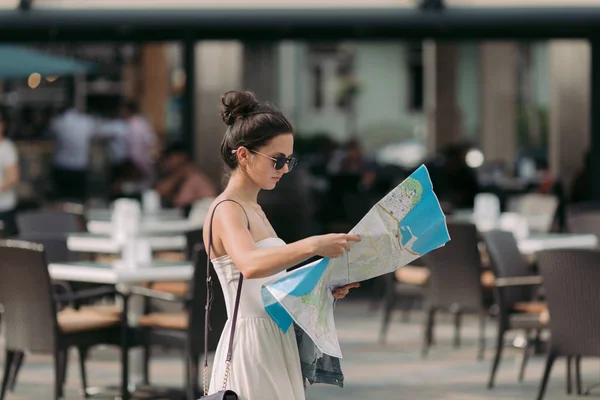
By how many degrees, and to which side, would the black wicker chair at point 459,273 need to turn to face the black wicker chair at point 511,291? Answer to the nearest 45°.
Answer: approximately 180°

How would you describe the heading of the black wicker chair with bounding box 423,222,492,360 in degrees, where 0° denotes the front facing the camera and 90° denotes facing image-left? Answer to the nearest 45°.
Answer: approximately 135°

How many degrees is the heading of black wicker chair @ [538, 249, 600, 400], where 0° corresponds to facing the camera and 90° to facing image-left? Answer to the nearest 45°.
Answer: approximately 180°

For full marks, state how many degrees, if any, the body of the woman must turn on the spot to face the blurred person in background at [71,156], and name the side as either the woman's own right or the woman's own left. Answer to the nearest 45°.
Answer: approximately 90° to the woman's own left

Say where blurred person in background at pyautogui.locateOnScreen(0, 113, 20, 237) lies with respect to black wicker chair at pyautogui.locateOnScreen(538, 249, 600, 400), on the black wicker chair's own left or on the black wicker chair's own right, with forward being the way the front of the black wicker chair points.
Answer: on the black wicker chair's own left

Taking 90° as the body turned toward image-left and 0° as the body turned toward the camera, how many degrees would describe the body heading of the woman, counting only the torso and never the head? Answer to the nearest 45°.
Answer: approximately 270°

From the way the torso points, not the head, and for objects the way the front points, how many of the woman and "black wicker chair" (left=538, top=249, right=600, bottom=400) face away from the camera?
1

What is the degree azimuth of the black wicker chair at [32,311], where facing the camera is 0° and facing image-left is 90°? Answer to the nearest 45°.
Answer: approximately 225°
